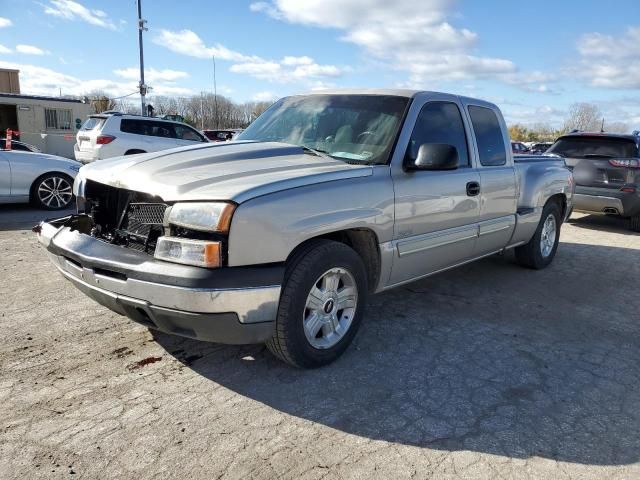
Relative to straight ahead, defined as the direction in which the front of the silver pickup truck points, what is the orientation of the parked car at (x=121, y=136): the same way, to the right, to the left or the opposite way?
the opposite way

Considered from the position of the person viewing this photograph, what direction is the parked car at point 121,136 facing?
facing away from the viewer and to the right of the viewer

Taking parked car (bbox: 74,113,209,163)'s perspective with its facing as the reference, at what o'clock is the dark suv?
The dark suv is roughly at 3 o'clock from the parked car.

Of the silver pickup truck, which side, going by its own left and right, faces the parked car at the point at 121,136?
right

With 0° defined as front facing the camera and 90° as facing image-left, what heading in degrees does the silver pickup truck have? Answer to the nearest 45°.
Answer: approximately 45°

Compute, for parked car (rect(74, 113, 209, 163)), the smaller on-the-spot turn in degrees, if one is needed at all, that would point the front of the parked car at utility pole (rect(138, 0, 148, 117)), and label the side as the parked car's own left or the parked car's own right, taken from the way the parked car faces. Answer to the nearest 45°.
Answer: approximately 45° to the parked car's own left

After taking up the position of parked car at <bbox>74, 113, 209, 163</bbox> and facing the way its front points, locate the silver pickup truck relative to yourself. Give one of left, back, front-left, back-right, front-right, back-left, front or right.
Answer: back-right

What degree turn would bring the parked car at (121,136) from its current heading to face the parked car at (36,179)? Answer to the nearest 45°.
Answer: approximately 135° to its right
